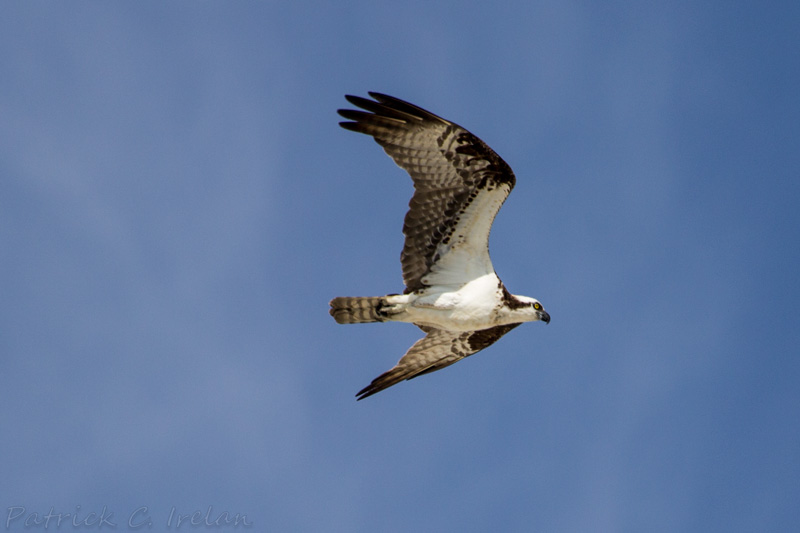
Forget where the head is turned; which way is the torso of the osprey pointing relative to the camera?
to the viewer's right
